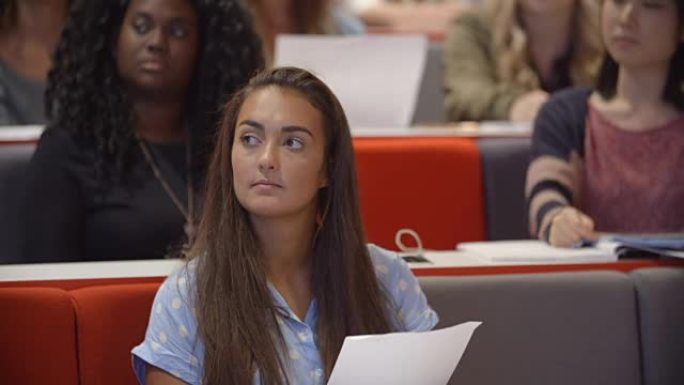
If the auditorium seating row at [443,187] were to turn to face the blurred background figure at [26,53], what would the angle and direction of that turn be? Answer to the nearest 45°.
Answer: approximately 135° to its right

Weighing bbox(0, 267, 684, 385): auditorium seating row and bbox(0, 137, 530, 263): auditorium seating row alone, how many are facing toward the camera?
2

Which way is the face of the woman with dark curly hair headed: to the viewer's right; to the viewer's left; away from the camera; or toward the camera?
toward the camera

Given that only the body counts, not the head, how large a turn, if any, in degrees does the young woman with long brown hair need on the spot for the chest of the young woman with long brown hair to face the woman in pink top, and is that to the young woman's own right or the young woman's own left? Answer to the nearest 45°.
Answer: approximately 135° to the young woman's own left

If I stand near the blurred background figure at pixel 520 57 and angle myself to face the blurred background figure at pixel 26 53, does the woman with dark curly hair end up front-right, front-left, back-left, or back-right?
front-left

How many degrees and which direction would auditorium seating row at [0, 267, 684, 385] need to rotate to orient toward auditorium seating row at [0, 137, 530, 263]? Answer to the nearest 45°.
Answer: approximately 180°

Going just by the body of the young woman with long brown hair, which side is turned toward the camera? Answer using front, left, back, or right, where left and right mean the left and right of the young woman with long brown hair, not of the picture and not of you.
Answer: front

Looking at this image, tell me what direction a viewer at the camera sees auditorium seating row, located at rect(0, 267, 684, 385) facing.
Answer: facing the viewer

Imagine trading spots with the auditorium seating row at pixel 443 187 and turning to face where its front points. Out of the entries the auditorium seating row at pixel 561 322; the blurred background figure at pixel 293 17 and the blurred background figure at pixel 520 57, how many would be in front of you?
1

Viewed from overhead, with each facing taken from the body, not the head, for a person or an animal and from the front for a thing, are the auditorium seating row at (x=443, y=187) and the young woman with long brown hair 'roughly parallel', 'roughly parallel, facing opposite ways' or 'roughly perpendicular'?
roughly parallel
